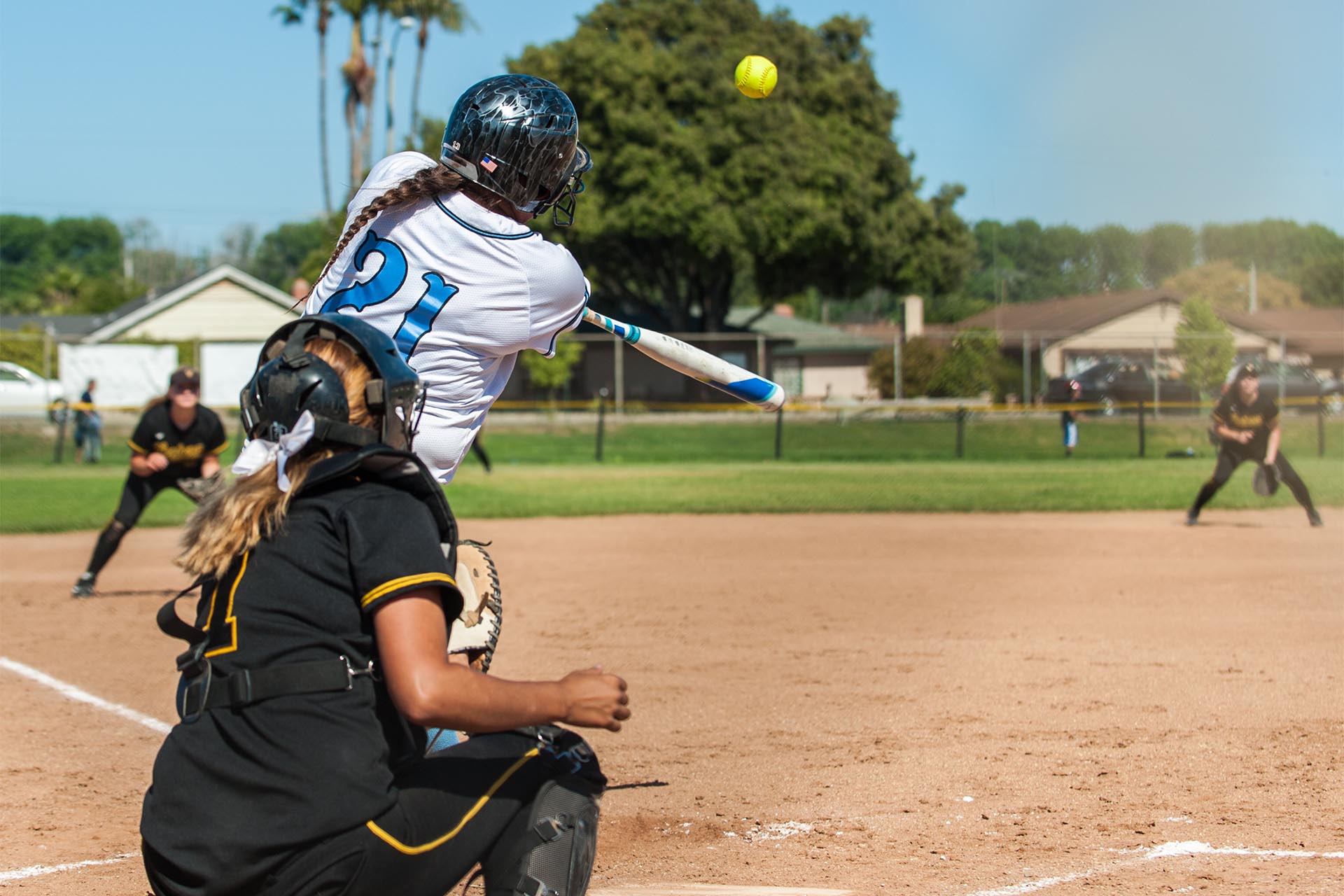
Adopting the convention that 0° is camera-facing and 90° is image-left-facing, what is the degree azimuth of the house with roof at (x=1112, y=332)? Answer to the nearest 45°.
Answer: approximately 0°

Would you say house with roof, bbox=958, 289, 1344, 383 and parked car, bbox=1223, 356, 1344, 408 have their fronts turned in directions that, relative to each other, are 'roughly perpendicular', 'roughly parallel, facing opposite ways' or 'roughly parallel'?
roughly perpendicular

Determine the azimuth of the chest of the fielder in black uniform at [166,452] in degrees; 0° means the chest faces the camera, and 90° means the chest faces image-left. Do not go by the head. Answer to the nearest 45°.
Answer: approximately 0°

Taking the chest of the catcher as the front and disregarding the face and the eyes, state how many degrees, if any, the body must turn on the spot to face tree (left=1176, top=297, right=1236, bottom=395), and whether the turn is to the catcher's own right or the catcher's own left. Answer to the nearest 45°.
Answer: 0° — they already face it

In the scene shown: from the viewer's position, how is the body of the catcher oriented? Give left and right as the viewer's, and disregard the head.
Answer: facing away from the viewer and to the right of the viewer

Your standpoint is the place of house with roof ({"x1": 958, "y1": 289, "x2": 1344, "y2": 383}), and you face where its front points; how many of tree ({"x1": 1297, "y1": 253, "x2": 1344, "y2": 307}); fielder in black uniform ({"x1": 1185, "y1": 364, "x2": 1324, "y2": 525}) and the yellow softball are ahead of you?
2
